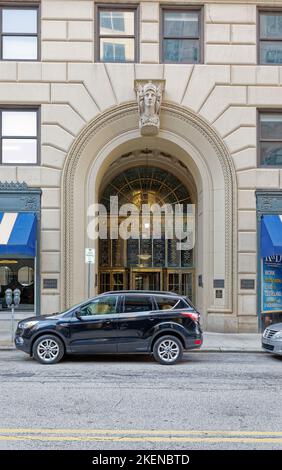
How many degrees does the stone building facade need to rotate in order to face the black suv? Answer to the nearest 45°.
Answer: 0° — it already faces it

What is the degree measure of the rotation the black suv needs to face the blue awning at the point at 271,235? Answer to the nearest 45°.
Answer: approximately 135° to its right

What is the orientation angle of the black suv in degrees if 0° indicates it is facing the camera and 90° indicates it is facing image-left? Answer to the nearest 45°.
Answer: approximately 90°

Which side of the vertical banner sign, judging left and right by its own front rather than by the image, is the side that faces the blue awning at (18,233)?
right

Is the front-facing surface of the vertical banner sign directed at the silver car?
yes

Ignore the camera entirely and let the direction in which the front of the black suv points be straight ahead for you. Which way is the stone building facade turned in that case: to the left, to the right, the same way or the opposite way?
to the left

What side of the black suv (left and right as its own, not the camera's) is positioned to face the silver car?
back
